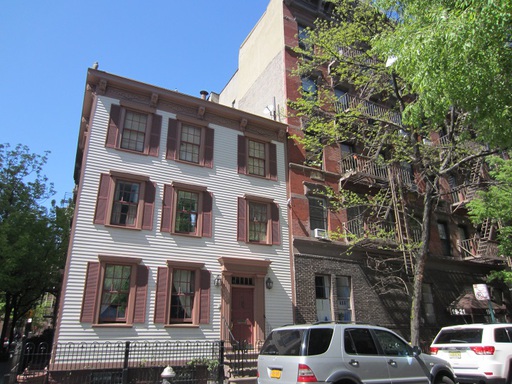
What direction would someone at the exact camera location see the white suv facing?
facing away from the viewer and to the right of the viewer

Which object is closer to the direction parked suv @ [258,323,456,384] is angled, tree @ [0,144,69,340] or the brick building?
the brick building

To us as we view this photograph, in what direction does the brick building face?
facing the viewer and to the right of the viewer

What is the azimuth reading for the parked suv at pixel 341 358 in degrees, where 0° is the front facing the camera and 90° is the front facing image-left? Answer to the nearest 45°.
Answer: approximately 225°

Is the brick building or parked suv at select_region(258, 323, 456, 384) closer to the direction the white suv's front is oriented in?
the brick building

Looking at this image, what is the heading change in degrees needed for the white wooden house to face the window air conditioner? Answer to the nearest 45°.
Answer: approximately 45° to its left

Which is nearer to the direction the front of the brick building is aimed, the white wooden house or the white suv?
the white suv

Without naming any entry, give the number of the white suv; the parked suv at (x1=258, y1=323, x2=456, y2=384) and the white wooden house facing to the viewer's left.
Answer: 0

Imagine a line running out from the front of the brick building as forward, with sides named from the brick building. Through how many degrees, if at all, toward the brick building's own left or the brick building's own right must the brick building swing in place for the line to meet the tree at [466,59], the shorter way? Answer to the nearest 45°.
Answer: approximately 45° to the brick building's own right

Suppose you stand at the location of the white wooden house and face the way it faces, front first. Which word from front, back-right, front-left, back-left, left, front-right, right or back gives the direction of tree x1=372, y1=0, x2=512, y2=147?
front

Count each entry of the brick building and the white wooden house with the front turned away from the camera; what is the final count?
0
